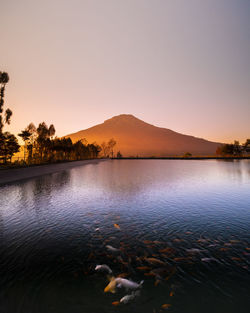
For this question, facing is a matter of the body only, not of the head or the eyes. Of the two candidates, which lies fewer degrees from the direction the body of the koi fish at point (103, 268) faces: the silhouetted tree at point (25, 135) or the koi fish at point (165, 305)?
the silhouetted tree

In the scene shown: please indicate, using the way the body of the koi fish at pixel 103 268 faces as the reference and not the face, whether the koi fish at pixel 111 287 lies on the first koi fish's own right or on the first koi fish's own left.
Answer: on the first koi fish's own left

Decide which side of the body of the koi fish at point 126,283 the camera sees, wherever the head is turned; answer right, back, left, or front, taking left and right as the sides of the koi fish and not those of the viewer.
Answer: left

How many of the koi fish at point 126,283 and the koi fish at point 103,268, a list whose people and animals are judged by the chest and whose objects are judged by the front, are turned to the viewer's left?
2

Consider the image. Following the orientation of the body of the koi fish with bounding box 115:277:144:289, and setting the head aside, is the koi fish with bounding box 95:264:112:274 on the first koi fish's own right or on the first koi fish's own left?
on the first koi fish's own right

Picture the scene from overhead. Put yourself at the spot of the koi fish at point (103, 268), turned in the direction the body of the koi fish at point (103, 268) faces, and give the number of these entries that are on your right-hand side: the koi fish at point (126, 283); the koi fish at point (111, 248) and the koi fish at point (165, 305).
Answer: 1

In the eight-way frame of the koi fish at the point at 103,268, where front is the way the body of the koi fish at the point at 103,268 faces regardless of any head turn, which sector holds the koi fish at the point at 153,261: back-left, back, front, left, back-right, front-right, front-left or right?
back

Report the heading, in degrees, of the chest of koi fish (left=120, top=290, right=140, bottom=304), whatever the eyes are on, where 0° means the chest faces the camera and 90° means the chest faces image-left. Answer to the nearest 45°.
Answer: approximately 45°

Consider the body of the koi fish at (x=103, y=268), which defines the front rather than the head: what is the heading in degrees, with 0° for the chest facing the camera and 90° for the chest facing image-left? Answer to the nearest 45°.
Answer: approximately 90°

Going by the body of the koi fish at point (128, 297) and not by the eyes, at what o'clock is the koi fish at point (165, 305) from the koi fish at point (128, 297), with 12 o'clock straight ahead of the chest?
the koi fish at point (165, 305) is roughly at 8 o'clock from the koi fish at point (128, 297).

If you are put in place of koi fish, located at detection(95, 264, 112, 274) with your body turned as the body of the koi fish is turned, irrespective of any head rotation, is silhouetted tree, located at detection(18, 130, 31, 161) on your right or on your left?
on your right
